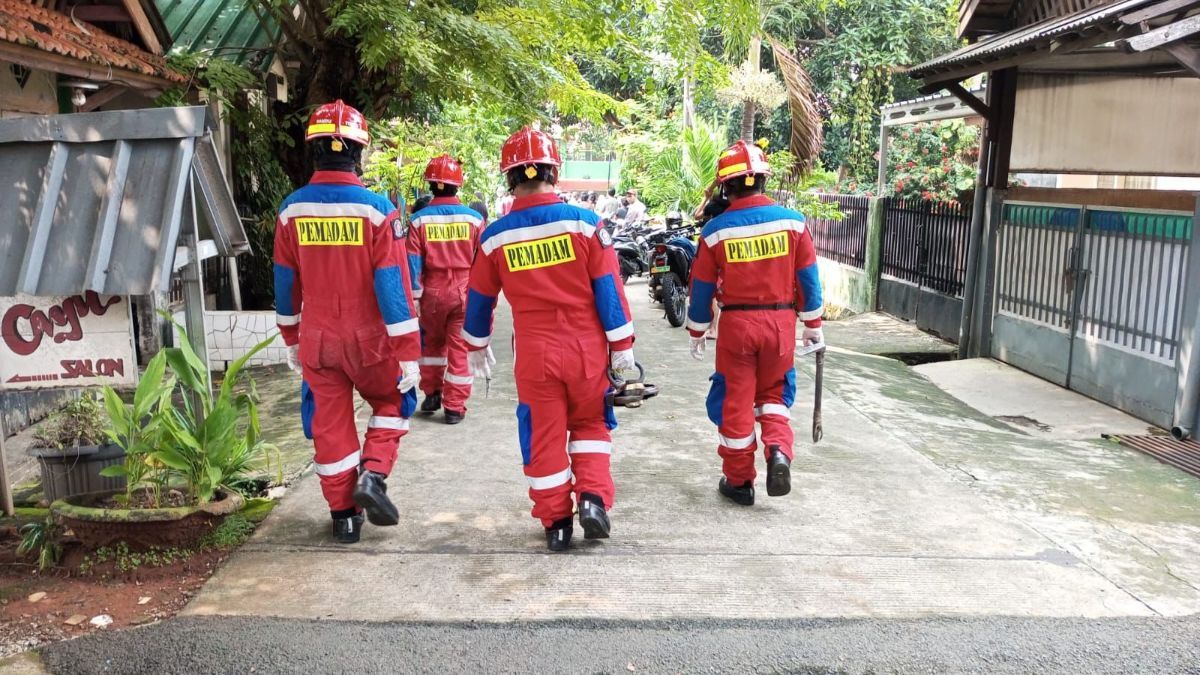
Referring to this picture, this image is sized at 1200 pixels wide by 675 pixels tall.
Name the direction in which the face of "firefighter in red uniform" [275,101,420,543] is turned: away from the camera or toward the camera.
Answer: away from the camera

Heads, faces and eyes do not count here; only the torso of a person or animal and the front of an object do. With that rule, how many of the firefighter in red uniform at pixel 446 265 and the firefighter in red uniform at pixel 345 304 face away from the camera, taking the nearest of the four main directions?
2

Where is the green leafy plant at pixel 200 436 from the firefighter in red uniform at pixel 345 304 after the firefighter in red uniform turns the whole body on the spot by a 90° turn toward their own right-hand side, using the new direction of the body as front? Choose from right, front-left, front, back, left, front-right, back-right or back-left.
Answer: back

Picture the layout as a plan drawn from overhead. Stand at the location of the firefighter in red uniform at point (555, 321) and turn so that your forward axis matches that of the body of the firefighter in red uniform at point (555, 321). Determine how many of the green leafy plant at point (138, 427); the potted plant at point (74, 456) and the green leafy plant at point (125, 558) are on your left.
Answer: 3

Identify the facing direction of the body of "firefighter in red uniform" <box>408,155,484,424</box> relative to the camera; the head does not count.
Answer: away from the camera

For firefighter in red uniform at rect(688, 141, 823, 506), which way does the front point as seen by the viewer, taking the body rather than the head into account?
away from the camera

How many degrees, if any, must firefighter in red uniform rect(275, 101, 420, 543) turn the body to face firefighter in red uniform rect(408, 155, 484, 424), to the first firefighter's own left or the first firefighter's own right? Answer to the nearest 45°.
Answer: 0° — they already face them

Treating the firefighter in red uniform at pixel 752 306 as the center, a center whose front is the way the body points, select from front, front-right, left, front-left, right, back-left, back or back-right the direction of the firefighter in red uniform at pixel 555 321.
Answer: back-left

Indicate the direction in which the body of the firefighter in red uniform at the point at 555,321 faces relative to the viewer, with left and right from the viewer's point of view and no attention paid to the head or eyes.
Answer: facing away from the viewer

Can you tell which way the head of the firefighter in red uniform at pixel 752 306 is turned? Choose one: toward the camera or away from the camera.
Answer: away from the camera

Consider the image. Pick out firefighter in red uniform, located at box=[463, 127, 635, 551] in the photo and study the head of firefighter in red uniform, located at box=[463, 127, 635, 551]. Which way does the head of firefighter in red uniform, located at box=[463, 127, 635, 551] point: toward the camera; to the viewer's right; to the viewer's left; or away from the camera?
away from the camera
